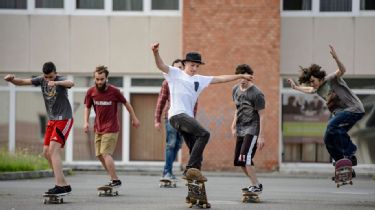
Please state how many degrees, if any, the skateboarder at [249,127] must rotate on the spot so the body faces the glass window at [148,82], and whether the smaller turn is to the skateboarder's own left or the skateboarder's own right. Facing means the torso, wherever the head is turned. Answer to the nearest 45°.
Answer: approximately 135° to the skateboarder's own right

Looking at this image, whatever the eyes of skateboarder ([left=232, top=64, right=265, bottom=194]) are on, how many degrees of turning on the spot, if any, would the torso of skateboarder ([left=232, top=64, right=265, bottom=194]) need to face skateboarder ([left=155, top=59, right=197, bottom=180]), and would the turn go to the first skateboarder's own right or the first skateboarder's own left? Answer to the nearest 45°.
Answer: approximately 90° to the first skateboarder's own right

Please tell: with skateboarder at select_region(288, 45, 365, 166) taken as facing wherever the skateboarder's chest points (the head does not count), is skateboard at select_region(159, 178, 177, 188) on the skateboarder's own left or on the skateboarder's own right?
on the skateboarder's own right

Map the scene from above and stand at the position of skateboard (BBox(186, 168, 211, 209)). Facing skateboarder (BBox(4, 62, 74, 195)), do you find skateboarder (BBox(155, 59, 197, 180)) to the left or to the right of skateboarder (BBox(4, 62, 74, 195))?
right

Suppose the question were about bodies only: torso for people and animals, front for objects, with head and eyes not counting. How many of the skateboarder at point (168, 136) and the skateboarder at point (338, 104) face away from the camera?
0

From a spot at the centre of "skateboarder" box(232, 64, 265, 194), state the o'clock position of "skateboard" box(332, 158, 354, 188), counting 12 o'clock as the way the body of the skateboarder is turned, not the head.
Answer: The skateboard is roughly at 8 o'clock from the skateboarder.

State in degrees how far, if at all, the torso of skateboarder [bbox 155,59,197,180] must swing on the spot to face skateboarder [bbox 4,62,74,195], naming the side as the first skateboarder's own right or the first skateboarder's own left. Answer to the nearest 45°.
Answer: approximately 45° to the first skateboarder's own right

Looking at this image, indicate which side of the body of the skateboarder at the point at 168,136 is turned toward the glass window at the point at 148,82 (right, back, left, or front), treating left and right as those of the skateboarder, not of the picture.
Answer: back

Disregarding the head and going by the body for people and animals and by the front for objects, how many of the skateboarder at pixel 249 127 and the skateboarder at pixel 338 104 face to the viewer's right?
0

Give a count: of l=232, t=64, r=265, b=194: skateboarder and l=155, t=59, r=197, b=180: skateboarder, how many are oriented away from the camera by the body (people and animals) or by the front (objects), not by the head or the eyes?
0

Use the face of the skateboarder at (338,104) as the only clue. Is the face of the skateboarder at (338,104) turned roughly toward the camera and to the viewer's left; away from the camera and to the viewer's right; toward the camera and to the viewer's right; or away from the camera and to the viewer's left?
toward the camera and to the viewer's left

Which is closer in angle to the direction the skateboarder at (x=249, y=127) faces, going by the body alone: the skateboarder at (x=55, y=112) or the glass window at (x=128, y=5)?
the skateboarder

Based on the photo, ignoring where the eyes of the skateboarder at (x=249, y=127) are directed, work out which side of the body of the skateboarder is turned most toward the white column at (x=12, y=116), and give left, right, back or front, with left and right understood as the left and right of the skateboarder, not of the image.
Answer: right
